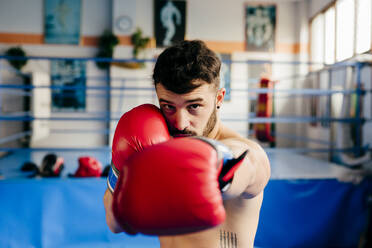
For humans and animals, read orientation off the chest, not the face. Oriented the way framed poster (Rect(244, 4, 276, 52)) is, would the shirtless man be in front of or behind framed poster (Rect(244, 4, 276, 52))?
in front

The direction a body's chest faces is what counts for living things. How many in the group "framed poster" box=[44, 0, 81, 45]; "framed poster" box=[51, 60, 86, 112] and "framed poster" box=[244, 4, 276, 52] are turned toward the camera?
3

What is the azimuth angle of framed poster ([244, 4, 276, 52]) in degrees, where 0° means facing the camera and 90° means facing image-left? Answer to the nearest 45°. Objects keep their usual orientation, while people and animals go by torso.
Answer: approximately 0°

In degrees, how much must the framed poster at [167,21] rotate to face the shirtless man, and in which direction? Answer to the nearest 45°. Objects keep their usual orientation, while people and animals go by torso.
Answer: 0° — it already faces them

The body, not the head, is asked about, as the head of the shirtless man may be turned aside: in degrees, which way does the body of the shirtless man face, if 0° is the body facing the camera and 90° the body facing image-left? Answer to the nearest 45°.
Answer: approximately 45°

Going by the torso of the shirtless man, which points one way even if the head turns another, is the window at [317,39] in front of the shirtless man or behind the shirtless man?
behind

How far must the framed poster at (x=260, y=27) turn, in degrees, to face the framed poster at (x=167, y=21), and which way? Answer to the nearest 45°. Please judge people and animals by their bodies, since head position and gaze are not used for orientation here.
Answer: approximately 90° to its right
